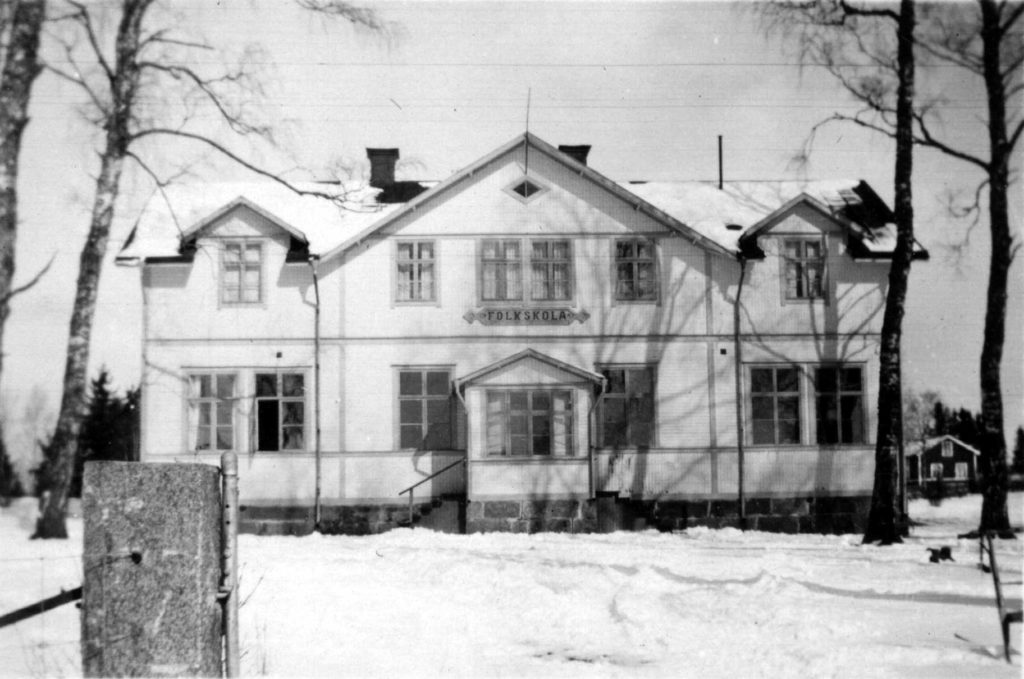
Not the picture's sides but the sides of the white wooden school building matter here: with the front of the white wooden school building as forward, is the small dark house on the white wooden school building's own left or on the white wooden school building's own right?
on the white wooden school building's own left

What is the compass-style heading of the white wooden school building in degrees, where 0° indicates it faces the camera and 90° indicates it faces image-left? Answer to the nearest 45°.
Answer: approximately 0°

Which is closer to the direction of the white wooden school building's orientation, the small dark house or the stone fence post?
the stone fence post
